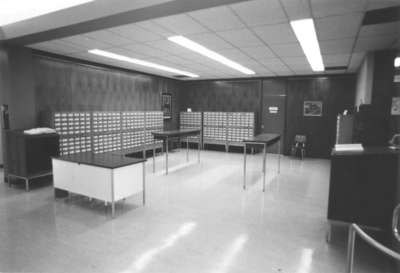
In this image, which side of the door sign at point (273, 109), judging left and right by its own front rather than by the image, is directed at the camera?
front

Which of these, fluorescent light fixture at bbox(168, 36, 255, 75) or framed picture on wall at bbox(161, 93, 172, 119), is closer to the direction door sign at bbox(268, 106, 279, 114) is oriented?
the fluorescent light fixture

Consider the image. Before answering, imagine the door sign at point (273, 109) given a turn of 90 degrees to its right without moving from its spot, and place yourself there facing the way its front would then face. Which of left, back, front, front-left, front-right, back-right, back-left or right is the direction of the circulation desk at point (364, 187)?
left

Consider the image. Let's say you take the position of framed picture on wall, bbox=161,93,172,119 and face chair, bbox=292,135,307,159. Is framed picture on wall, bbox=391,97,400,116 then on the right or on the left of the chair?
right

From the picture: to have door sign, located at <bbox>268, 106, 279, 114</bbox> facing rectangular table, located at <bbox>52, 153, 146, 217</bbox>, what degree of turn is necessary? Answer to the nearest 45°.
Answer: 0° — it already faces it

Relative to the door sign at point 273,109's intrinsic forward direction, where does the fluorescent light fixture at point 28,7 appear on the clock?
The fluorescent light fixture is roughly at 1 o'clock from the door sign.

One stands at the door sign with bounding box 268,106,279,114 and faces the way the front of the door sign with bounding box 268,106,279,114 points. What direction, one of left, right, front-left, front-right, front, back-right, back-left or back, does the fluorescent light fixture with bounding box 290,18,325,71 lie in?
front

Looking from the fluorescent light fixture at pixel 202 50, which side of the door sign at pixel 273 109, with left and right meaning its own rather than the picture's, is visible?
front

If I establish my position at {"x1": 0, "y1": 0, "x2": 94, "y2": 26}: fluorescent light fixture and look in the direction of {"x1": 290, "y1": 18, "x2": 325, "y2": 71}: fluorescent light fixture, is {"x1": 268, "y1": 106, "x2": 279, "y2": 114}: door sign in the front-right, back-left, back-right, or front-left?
front-left

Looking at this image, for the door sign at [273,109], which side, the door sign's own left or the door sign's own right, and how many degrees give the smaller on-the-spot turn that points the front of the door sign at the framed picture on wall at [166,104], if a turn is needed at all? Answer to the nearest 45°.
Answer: approximately 90° to the door sign's own right

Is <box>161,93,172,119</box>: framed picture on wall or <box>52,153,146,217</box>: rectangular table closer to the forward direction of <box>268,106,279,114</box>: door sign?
the rectangular table
